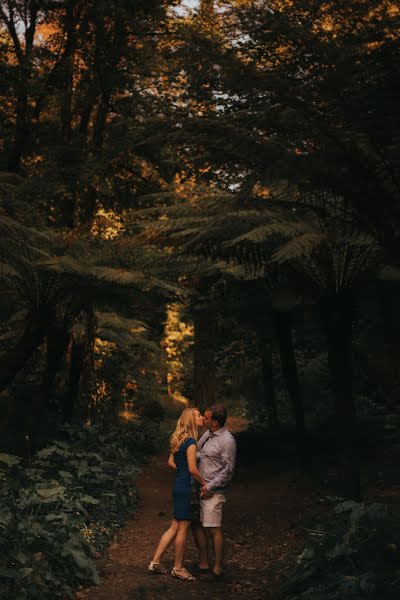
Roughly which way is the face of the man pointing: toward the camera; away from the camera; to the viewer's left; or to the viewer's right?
to the viewer's left

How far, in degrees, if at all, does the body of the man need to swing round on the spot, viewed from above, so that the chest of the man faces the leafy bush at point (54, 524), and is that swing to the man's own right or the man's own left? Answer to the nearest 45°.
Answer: approximately 45° to the man's own right

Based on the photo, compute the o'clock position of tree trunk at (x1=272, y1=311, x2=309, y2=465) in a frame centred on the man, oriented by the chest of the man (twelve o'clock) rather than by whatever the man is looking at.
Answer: The tree trunk is roughly at 5 o'clock from the man.

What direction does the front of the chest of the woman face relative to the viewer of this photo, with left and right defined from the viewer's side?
facing to the right of the viewer

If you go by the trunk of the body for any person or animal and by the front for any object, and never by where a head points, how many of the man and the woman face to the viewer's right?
1

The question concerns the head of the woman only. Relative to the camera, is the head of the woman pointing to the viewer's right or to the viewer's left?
to the viewer's right

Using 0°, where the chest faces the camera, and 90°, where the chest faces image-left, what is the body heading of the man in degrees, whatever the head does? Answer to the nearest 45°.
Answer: approximately 45°

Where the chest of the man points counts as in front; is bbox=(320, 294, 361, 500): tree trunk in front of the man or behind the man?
behind

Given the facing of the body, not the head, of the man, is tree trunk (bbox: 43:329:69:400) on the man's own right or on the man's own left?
on the man's own right
